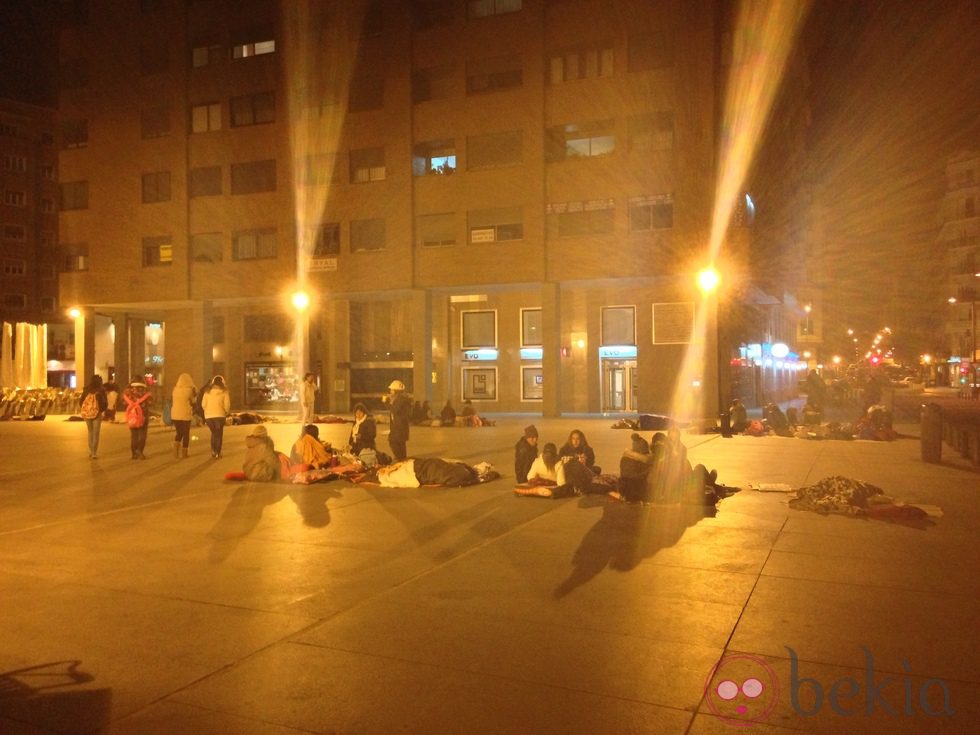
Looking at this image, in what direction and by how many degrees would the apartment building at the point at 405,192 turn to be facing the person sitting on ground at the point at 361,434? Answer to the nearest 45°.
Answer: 0° — it already faces them

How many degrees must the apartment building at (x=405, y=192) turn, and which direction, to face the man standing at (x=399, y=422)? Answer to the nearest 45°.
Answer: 0° — it already faces them

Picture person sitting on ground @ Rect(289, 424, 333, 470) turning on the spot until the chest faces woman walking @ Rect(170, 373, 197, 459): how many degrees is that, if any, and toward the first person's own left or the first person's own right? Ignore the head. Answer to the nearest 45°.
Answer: approximately 45° to the first person's own left

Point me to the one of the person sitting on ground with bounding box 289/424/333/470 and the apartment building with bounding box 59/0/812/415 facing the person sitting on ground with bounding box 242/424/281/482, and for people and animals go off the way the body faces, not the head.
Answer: the apartment building

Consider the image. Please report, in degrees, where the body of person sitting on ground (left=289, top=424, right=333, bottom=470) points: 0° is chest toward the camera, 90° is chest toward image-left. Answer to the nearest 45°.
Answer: approximately 180°

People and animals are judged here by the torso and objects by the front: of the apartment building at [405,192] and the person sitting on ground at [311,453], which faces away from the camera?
the person sitting on ground

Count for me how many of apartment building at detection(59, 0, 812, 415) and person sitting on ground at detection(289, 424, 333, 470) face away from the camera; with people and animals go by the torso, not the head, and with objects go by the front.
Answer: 1

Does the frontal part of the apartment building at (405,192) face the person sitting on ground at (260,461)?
yes

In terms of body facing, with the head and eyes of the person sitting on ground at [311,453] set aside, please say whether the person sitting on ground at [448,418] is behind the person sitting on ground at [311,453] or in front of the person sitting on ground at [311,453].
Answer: in front

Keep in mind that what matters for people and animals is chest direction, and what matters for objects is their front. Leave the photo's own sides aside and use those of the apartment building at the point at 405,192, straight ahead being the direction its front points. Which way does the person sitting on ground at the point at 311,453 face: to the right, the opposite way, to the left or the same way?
the opposite way

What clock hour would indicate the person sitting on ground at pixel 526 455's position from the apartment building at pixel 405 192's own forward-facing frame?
The person sitting on ground is roughly at 12 o'clock from the apartment building.

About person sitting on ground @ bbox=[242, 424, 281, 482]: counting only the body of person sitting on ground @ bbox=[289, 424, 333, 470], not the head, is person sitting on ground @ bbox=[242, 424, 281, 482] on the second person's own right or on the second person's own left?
on the second person's own left

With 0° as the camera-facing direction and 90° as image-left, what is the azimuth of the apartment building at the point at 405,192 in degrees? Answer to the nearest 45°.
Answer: approximately 0°
